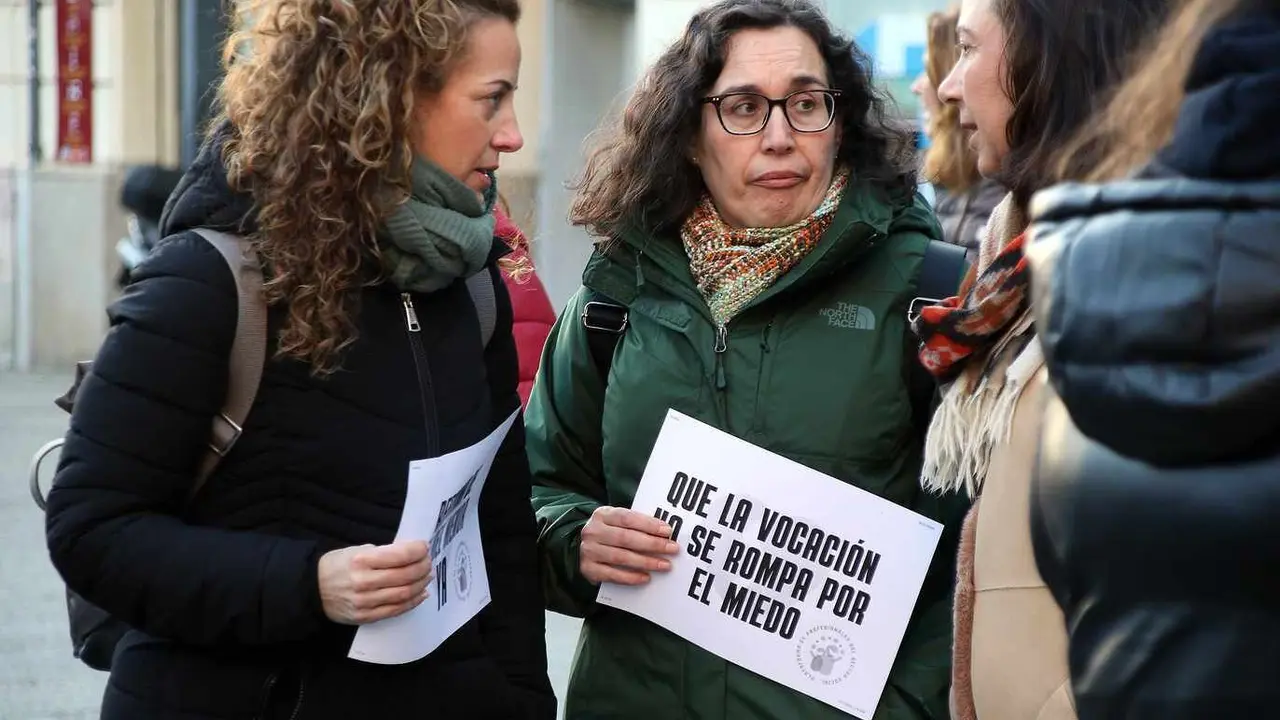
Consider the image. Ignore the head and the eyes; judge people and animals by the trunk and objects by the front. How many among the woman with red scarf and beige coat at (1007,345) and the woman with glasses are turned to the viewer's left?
1

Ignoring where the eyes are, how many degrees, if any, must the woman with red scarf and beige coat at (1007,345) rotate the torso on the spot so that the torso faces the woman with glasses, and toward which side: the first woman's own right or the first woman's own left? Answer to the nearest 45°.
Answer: approximately 45° to the first woman's own right

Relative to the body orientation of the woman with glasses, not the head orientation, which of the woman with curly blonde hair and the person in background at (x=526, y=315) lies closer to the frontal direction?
the woman with curly blonde hair

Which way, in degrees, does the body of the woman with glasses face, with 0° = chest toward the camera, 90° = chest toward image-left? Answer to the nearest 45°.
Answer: approximately 0°

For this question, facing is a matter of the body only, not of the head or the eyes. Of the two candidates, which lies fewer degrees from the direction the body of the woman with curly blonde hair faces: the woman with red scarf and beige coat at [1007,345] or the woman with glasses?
the woman with red scarf and beige coat

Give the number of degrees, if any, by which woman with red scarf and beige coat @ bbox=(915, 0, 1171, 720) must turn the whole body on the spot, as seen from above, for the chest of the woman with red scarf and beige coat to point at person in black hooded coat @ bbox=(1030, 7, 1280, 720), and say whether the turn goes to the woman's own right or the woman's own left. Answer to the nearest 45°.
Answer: approximately 90° to the woman's own left

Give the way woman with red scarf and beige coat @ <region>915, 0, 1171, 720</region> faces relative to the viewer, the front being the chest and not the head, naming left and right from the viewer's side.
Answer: facing to the left of the viewer

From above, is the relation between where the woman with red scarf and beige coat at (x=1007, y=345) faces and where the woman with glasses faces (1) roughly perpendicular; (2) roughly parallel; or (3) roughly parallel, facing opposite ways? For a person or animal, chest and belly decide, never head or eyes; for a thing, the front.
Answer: roughly perpendicular

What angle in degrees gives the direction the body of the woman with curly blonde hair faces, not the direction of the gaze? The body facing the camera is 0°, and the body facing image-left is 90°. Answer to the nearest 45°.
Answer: approximately 315°

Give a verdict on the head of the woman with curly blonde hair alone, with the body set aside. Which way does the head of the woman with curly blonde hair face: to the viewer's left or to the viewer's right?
to the viewer's right

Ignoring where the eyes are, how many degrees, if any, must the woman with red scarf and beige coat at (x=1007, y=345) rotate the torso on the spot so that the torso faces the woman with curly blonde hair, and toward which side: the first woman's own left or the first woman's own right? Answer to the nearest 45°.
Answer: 0° — they already face them
